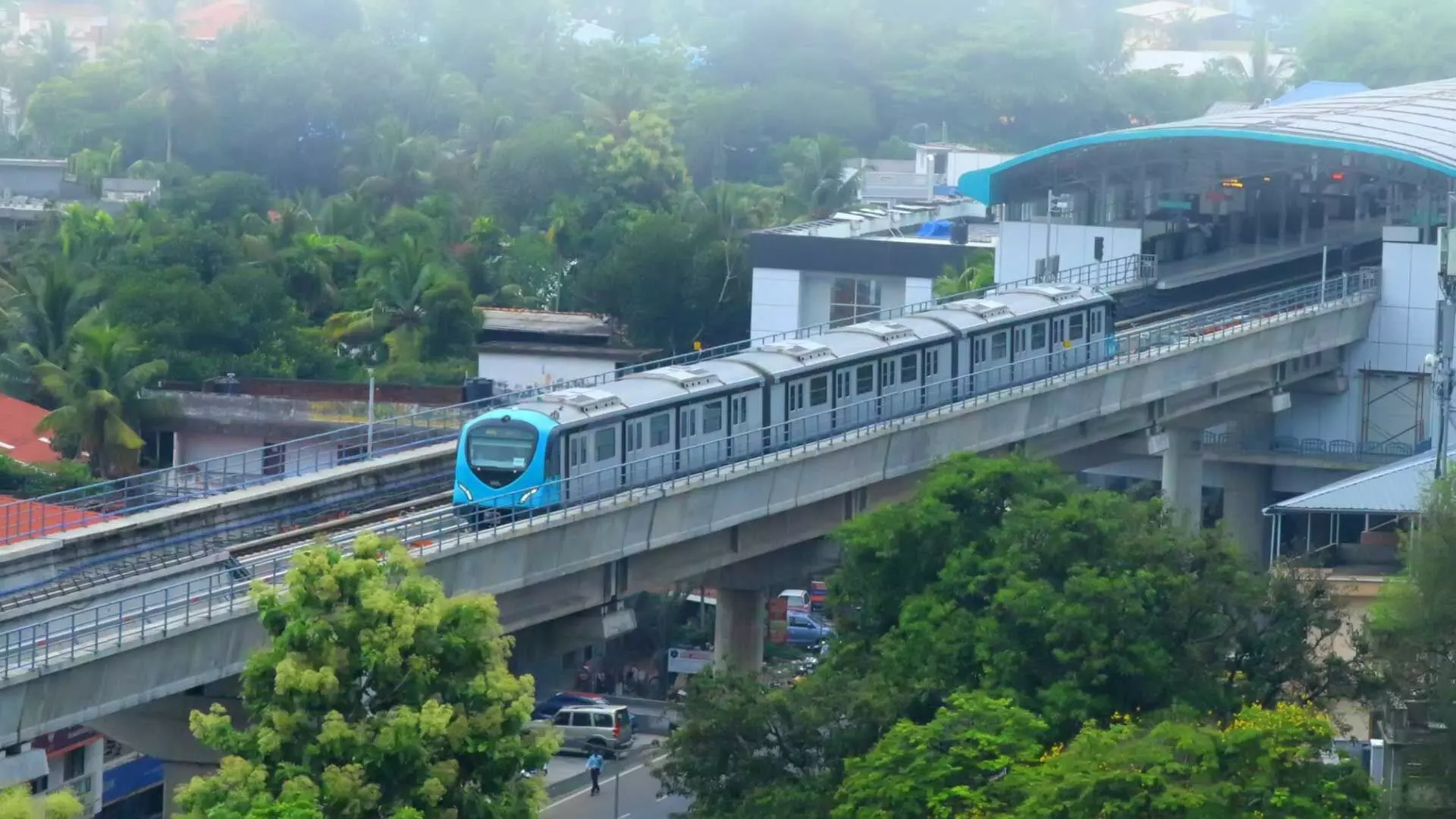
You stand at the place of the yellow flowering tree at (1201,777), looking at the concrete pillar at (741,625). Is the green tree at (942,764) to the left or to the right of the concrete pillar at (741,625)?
left

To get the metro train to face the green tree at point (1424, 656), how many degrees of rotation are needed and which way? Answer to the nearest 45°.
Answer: approximately 90° to its left

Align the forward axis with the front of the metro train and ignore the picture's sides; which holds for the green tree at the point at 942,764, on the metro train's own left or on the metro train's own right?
on the metro train's own left

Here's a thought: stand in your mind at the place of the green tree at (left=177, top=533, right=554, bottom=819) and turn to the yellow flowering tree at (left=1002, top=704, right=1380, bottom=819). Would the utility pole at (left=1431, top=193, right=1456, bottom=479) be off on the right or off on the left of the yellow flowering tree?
left

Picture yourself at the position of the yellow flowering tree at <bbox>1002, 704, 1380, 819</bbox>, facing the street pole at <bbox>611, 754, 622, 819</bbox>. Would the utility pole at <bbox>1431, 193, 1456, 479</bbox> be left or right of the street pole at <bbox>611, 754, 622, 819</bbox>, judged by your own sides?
right

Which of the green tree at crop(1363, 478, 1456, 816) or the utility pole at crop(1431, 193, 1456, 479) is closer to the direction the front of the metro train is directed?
the green tree

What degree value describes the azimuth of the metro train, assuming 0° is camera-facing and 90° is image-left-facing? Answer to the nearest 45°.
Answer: approximately 45°

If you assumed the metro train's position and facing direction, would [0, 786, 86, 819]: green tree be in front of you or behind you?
in front

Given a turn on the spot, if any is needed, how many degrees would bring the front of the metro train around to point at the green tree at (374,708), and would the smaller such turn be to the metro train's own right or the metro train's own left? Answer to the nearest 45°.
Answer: approximately 45° to the metro train's own left
